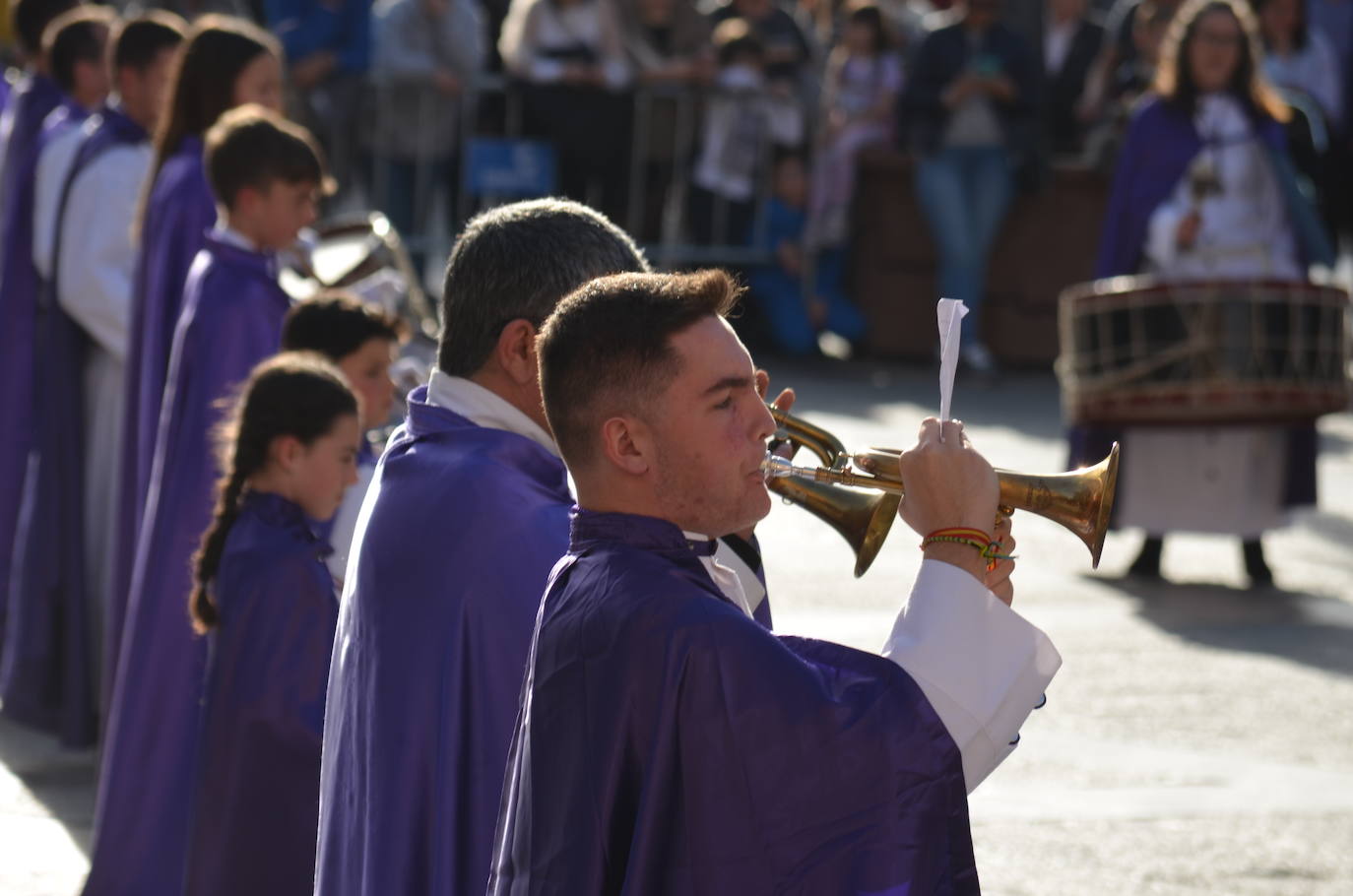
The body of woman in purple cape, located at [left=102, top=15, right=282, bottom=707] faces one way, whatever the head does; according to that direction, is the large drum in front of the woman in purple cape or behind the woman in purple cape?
in front

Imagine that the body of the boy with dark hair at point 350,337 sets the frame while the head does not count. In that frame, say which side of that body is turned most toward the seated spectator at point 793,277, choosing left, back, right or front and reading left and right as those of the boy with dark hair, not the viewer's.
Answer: left

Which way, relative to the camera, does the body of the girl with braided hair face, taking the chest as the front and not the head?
to the viewer's right

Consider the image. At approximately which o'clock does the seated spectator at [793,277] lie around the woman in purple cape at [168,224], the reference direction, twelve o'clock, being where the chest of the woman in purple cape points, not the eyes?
The seated spectator is roughly at 10 o'clock from the woman in purple cape.

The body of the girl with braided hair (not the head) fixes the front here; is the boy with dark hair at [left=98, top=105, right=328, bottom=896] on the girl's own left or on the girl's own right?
on the girl's own left

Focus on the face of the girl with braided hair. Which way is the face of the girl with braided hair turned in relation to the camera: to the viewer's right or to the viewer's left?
to the viewer's right

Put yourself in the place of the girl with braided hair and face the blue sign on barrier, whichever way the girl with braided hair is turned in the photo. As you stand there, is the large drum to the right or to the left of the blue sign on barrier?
right

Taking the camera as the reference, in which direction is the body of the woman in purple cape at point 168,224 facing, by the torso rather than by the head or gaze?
to the viewer's right

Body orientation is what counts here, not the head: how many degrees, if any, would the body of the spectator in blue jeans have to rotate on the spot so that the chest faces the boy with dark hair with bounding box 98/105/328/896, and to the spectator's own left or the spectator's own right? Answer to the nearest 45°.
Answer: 0° — they already face them

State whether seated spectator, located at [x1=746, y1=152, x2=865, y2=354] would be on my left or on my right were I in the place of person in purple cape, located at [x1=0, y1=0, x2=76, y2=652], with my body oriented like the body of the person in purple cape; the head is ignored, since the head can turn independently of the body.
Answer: on my left

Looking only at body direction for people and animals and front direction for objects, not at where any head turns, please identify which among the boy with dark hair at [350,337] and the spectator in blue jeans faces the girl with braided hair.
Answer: the spectator in blue jeans

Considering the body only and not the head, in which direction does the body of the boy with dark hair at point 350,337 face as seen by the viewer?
to the viewer's right

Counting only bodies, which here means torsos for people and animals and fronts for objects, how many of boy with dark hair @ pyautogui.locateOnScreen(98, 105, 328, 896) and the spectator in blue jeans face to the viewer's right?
1

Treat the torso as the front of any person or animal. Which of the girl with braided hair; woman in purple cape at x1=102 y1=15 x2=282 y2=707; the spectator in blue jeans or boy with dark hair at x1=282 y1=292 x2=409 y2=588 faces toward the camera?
the spectator in blue jeans

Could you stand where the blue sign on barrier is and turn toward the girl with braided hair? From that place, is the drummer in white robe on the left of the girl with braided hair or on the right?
left

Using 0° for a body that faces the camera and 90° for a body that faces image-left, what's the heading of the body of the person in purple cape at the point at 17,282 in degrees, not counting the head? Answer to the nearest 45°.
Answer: approximately 270°

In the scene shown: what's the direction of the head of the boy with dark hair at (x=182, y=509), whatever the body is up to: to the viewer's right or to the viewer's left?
to the viewer's right
